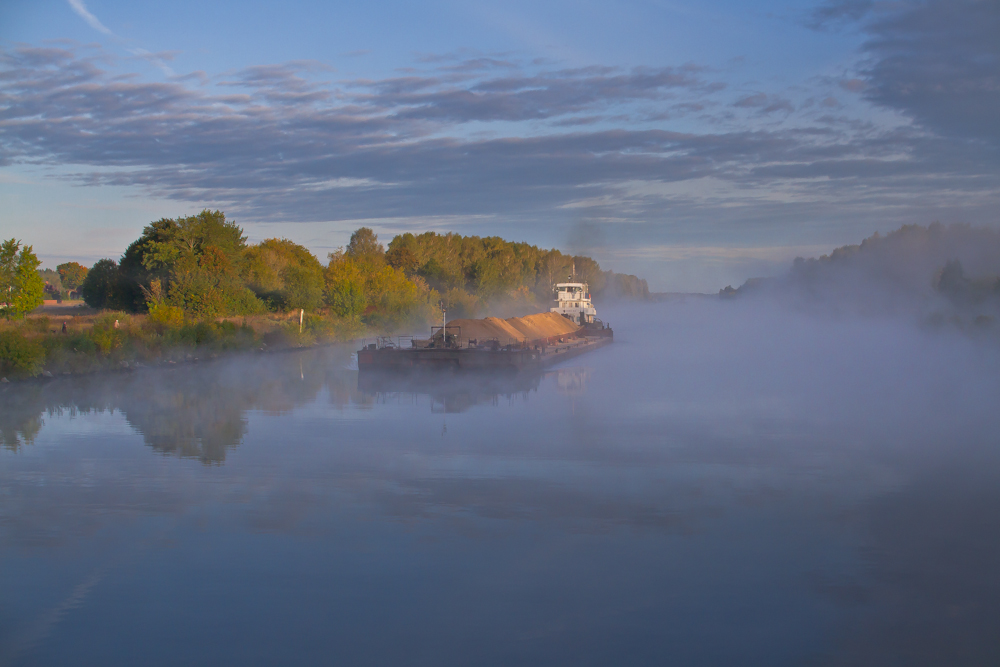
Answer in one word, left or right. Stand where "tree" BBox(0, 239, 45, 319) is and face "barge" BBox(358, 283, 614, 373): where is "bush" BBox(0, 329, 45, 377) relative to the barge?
right

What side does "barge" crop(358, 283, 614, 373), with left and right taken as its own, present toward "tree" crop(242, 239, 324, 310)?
right

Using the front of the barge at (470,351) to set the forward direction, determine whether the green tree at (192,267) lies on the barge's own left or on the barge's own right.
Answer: on the barge's own right

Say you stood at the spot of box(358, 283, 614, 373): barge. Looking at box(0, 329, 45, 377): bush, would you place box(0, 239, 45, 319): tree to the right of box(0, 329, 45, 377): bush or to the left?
right

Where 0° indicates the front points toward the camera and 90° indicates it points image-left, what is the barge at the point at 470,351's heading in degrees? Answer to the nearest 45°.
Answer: approximately 45°

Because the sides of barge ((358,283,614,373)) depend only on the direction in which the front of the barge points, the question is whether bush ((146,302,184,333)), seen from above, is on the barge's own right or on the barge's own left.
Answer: on the barge's own right
